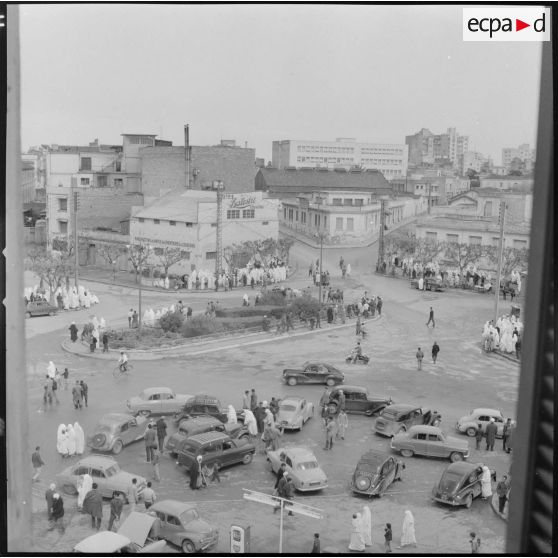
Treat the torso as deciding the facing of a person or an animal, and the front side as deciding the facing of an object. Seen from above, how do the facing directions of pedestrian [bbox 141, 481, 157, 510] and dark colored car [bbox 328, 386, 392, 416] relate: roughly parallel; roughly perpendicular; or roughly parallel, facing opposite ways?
roughly perpendicular

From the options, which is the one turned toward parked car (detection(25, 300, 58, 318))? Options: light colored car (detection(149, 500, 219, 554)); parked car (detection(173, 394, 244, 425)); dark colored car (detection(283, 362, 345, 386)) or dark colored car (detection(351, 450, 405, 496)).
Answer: dark colored car (detection(283, 362, 345, 386))

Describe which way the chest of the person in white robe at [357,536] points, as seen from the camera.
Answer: away from the camera

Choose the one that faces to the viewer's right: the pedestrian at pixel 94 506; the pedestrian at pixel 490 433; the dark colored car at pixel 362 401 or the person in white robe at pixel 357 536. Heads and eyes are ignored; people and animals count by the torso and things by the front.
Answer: the dark colored car

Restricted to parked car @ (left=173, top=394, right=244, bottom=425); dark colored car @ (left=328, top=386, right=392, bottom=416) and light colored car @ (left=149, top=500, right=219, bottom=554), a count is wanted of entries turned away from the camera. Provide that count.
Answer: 0

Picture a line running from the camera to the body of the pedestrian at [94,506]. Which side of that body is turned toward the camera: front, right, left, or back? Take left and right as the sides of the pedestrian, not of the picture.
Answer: back

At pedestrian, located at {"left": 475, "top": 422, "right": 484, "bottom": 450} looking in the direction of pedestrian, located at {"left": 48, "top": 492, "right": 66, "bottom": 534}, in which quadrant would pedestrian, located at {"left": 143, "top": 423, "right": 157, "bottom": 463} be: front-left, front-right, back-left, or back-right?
front-right

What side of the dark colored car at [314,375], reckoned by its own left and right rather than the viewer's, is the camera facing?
left

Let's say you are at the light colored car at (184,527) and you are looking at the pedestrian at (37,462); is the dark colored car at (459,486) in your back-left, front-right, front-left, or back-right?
back-right

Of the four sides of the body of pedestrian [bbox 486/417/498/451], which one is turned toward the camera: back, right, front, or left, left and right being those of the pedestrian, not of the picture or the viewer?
back

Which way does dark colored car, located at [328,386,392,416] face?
to the viewer's right
